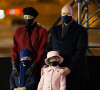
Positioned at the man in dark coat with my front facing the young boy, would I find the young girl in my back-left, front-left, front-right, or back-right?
front-left

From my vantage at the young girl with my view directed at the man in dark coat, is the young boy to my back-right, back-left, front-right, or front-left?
back-left

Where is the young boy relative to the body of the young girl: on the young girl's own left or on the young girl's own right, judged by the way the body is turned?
on the young girl's own right

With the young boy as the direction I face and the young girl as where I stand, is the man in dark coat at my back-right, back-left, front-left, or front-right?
back-right

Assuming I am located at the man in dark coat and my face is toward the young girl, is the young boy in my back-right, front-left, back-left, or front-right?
front-right

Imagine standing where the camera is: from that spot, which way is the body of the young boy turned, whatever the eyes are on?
toward the camera

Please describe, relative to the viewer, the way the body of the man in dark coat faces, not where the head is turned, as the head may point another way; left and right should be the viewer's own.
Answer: facing the viewer and to the left of the viewer

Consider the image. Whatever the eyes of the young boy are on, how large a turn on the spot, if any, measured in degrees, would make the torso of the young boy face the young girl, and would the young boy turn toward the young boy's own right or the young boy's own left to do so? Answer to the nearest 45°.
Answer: approximately 45° to the young boy's own left

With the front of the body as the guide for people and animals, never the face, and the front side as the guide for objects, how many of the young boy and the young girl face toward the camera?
2
